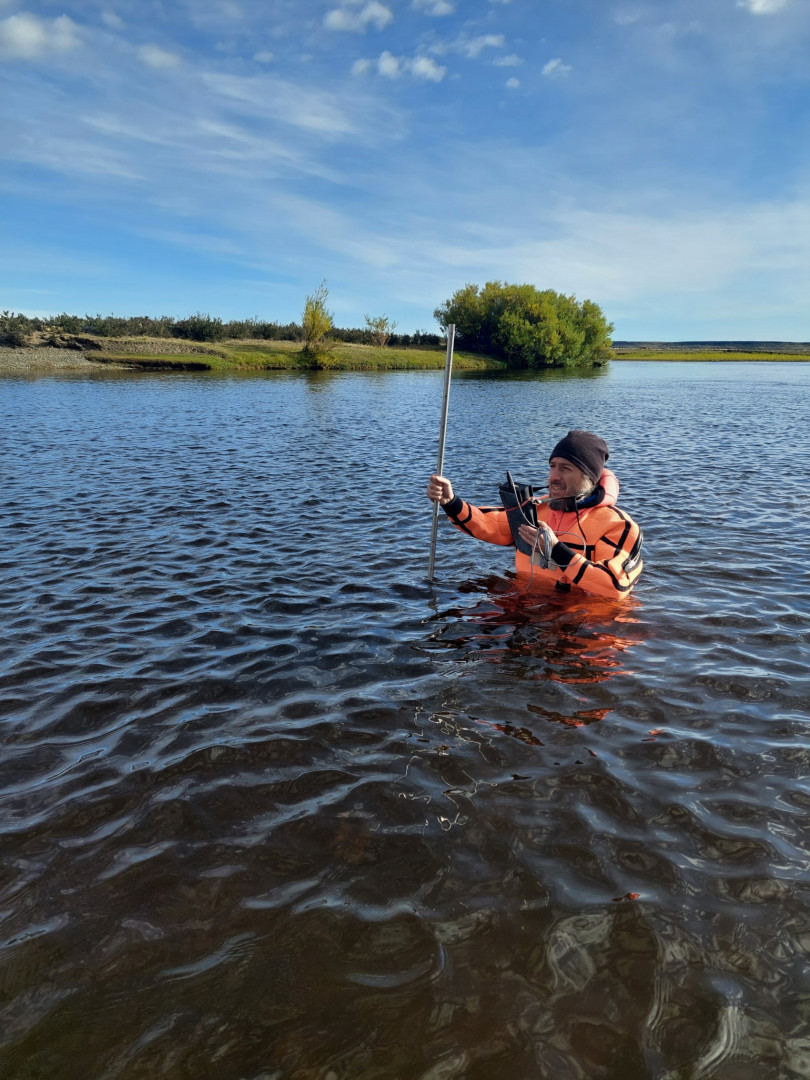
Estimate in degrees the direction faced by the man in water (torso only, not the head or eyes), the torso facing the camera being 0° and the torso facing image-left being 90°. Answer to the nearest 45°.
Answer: approximately 45°

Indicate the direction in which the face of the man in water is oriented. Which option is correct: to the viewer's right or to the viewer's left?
to the viewer's left
